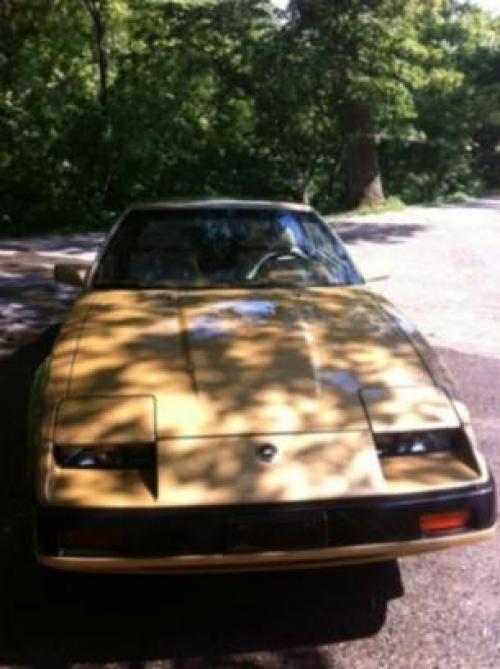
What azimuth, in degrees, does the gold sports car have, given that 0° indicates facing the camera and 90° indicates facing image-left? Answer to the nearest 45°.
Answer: approximately 0°

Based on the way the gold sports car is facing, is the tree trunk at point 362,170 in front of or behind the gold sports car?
behind

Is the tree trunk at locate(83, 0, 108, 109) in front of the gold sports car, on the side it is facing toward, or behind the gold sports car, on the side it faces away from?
behind
